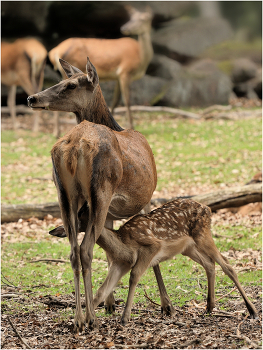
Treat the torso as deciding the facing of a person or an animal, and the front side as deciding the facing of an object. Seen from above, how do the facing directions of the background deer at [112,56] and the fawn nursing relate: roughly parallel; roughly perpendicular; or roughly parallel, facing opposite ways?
roughly parallel, facing opposite ways

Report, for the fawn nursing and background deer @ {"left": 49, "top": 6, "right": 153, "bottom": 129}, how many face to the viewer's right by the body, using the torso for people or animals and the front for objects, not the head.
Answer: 1

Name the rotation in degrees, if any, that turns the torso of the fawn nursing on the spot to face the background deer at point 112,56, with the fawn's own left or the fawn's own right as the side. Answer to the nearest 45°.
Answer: approximately 90° to the fawn's own right

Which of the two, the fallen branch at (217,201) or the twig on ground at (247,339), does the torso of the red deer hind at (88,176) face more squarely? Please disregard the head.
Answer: the fallen branch

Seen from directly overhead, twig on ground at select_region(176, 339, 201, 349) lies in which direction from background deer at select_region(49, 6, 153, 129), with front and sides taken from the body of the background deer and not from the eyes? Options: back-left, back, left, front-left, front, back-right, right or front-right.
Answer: right

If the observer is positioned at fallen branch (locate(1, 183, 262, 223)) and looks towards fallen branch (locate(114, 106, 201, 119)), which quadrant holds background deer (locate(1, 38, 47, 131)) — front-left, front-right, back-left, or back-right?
front-left

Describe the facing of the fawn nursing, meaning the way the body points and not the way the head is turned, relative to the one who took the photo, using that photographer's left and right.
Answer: facing to the left of the viewer

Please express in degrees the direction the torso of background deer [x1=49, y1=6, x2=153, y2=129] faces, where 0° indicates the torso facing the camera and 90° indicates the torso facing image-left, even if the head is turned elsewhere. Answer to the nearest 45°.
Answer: approximately 270°

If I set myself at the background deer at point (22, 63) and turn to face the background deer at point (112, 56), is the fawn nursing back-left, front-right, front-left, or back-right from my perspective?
front-right

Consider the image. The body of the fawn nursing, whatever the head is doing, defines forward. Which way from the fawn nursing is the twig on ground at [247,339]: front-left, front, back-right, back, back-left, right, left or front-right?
back-left
